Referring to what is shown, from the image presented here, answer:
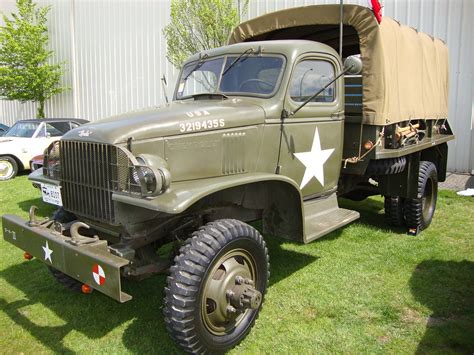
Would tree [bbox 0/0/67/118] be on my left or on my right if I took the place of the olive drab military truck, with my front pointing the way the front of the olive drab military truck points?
on my right

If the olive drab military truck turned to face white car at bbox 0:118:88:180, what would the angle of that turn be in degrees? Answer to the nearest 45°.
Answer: approximately 90° to its right

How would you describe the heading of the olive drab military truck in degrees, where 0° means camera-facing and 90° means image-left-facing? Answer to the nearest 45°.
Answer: approximately 45°

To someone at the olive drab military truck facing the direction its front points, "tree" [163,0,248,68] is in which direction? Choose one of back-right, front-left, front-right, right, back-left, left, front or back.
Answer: back-right
